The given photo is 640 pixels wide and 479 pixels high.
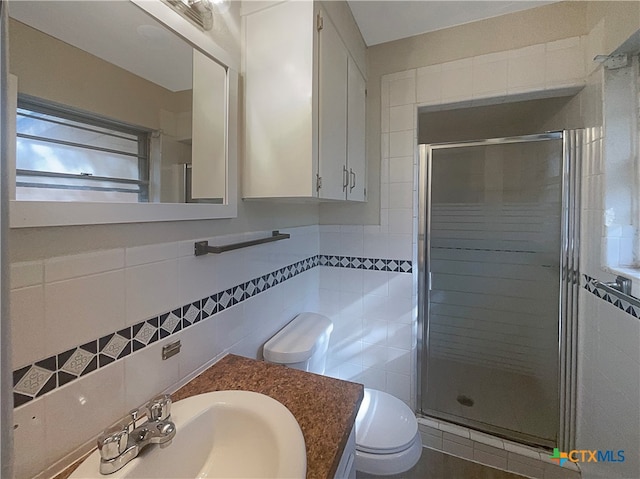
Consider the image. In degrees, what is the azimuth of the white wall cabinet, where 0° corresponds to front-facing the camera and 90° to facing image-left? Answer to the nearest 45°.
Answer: approximately 270°

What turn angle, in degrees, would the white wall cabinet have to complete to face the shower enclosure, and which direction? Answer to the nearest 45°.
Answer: approximately 45° to its left

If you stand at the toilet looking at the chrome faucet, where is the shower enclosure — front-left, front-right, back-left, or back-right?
back-left

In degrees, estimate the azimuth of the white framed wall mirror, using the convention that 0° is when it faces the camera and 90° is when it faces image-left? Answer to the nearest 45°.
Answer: approximately 315°
